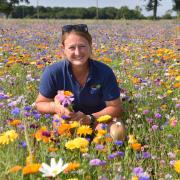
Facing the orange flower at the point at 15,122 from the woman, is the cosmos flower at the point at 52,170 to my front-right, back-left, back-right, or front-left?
front-left

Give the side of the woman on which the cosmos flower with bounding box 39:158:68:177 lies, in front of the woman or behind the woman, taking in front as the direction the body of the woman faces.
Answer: in front

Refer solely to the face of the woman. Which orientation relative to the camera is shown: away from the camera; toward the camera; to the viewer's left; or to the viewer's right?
toward the camera

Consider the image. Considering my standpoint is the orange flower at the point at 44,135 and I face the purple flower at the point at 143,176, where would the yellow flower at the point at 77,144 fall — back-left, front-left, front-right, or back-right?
front-left

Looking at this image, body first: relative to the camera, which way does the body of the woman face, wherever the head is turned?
toward the camera

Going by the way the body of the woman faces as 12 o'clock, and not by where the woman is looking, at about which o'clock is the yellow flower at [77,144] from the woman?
The yellow flower is roughly at 12 o'clock from the woman.

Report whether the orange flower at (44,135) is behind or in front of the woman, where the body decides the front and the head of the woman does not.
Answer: in front

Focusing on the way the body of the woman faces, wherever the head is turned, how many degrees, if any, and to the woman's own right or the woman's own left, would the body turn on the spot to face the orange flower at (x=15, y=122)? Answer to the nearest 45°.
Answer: approximately 45° to the woman's own right

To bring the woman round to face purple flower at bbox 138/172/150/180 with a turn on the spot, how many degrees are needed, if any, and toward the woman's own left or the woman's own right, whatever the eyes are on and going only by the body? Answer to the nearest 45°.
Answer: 0° — they already face it

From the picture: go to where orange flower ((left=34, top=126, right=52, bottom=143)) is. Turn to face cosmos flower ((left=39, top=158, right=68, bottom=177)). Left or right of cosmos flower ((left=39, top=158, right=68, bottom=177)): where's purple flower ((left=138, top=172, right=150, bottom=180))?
left

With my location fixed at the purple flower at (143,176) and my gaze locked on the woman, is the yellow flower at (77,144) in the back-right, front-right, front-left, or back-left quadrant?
front-left
